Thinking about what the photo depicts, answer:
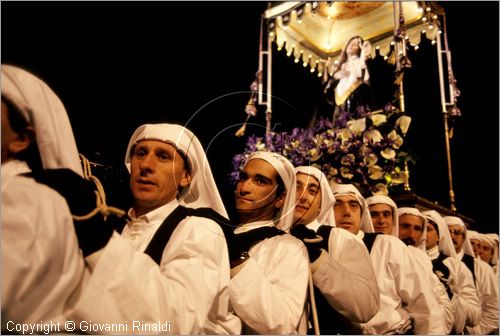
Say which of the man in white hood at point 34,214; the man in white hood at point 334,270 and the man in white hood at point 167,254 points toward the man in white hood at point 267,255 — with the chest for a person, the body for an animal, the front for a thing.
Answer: the man in white hood at point 334,270

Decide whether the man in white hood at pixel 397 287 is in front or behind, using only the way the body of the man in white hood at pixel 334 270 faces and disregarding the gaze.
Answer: behind

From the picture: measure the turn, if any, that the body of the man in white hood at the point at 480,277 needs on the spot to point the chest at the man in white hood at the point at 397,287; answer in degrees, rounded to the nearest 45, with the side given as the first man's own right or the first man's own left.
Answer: approximately 45° to the first man's own left

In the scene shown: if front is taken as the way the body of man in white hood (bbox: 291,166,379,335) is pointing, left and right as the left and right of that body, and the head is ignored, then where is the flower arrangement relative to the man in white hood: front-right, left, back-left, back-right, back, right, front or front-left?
back-right

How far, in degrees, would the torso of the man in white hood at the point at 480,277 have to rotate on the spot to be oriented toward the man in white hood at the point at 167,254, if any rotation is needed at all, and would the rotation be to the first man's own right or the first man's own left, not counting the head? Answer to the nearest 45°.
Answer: approximately 45° to the first man's own left

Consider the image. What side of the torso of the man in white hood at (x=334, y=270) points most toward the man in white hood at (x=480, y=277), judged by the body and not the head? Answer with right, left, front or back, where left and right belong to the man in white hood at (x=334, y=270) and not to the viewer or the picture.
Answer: back

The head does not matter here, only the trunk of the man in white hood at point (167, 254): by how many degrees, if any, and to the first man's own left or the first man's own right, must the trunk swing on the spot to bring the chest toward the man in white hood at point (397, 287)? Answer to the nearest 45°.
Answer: approximately 180°

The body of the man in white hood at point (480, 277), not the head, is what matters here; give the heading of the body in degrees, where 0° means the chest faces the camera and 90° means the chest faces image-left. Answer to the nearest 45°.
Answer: approximately 45°

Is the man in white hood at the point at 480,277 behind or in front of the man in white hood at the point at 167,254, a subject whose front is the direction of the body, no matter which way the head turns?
behind

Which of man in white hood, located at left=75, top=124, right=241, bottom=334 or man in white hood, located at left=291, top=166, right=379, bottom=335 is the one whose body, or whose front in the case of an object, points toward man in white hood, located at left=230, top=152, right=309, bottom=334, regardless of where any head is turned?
man in white hood, located at left=291, top=166, right=379, bottom=335

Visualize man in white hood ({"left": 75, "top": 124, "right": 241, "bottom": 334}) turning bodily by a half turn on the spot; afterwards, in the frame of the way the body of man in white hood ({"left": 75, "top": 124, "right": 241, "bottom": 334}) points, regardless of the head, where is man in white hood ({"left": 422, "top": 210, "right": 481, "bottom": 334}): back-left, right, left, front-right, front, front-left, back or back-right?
front

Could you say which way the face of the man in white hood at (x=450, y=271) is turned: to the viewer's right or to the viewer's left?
to the viewer's left

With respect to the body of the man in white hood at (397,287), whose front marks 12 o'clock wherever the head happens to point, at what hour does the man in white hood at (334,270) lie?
the man in white hood at (334,270) is roughly at 11 o'clock from the man in white hood at (397,287).

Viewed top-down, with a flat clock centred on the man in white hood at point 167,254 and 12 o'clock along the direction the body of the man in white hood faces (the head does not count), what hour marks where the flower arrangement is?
The flower arrangement is roughly at 6 o'clock from the man in white hood.
